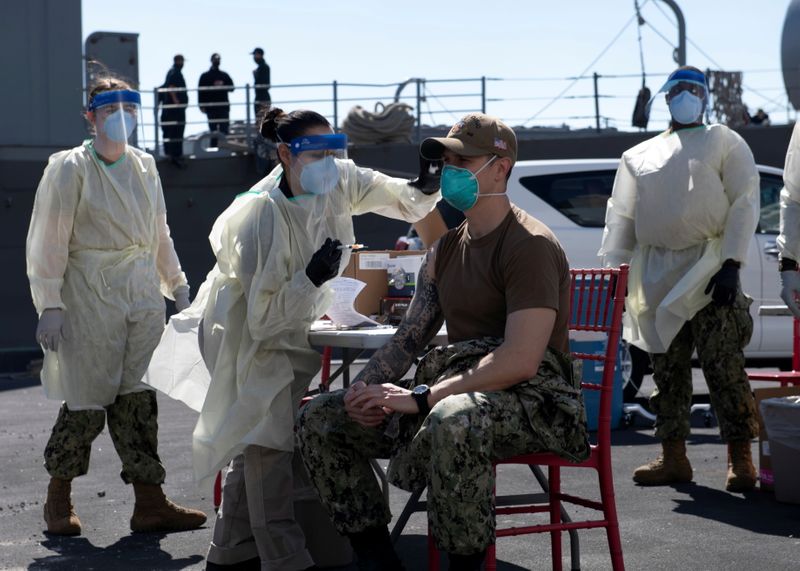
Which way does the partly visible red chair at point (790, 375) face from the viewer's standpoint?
to the viewer's left

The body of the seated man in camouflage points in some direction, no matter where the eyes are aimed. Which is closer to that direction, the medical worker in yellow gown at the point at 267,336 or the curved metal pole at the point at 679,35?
the medical worker in yellow gown

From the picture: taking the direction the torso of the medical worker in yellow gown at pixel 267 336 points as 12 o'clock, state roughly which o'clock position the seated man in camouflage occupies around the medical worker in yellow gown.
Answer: The seated man in camouflage is roughly at 12 o'clock from the medical worker in yellow gown.

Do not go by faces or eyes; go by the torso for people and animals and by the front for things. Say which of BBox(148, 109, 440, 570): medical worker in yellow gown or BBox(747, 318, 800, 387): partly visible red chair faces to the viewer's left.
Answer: the partly visible red chair

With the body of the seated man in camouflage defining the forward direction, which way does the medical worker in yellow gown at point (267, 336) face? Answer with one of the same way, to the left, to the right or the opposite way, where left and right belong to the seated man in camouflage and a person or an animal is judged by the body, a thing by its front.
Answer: to the left

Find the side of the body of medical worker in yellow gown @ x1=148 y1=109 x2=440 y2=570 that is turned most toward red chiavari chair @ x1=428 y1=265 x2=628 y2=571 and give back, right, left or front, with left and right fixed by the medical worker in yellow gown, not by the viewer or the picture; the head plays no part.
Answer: front

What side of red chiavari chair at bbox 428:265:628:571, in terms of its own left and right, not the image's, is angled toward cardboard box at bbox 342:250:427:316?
right

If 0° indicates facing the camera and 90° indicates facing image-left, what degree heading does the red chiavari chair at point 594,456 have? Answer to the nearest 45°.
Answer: approximately 45°

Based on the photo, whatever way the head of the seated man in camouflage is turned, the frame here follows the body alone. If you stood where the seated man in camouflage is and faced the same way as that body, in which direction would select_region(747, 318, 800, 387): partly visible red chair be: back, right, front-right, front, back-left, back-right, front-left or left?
back

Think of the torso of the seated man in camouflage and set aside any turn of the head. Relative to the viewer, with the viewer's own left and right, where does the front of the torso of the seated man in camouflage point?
facing the viewer and to the left of the viewer

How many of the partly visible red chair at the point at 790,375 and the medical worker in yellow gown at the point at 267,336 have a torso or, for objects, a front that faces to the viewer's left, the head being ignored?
1

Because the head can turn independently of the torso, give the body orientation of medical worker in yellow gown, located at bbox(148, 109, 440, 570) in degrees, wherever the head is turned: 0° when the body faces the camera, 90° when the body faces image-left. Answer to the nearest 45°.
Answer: approximately 315°

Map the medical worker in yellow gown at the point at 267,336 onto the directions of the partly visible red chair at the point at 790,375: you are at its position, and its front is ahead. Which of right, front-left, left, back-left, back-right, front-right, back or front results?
front-left

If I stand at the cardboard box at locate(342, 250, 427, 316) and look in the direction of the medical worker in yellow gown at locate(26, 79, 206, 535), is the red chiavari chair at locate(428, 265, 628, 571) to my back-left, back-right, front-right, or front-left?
back-left
